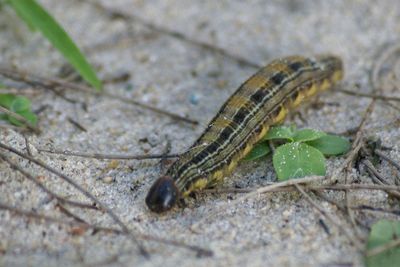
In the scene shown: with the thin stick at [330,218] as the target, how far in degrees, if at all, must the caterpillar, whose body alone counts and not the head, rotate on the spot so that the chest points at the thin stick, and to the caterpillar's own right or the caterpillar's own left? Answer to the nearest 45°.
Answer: approximately 90° to the caterpillar's own left

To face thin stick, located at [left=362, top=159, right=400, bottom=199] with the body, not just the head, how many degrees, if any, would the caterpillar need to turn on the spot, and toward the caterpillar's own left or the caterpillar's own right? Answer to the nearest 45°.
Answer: approximately 135° to the caterpillar's own left

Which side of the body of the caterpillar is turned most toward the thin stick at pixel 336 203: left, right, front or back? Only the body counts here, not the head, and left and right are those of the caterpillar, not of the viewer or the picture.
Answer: left

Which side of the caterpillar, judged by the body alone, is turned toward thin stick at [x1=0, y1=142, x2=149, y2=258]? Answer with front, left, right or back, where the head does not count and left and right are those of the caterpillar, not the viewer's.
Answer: front

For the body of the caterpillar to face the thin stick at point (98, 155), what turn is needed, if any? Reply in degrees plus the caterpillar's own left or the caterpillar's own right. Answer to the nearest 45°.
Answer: approximately 45° to the caterpillar's own right

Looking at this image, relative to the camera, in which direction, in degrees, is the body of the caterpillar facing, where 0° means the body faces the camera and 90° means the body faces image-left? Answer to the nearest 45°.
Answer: approximately 45°

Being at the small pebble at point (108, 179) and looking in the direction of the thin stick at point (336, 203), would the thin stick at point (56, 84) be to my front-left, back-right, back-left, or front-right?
back-left

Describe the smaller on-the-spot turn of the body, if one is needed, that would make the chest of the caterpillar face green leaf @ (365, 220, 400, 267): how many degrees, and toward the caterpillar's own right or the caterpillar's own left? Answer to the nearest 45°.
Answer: approximately 90° to the caterpillar's own left
